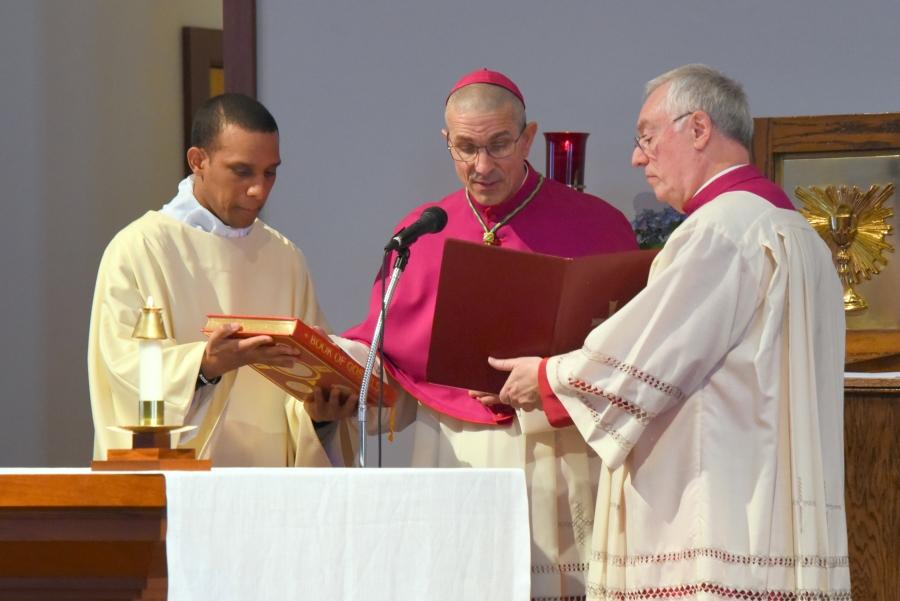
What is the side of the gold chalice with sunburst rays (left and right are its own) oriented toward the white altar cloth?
front

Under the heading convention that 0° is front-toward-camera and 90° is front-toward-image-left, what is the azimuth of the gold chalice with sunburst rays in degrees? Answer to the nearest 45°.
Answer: approximately 0°

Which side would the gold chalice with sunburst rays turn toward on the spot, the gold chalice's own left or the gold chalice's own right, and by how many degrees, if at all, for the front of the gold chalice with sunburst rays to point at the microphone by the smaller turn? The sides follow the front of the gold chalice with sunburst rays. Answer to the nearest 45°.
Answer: approximately 45° to the gold chalice's own right

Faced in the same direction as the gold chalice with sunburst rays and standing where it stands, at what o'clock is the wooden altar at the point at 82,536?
The wooden altar is roughly at 1 o'clock from the gold chalice with sunburst rays.

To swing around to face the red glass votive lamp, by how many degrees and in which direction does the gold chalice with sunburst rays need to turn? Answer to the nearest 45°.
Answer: approximately 45° to its right
